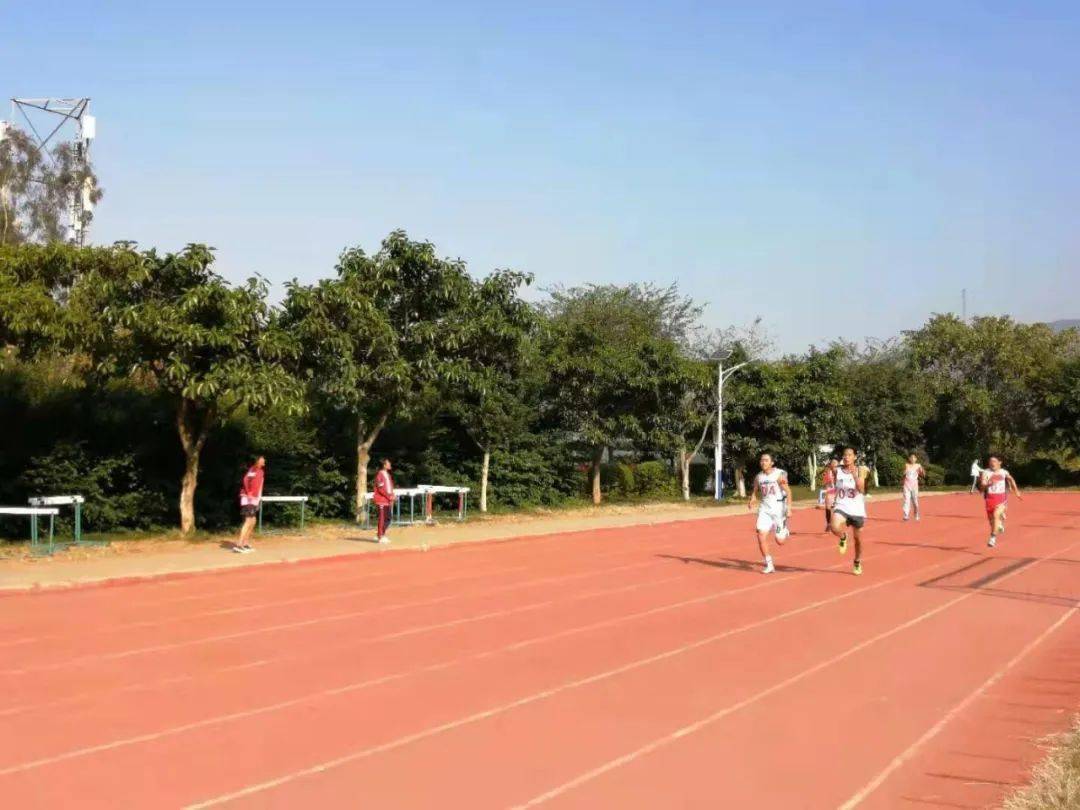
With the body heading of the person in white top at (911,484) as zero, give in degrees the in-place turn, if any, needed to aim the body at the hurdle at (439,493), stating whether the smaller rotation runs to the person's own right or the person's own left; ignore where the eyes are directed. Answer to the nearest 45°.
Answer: approximately 45° to the person's own right

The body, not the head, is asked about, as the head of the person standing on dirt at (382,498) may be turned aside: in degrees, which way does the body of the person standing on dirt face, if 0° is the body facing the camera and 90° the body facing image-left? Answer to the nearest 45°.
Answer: approximately 270°

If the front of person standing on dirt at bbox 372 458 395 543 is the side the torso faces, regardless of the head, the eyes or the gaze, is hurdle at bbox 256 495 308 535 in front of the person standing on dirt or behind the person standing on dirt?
behind

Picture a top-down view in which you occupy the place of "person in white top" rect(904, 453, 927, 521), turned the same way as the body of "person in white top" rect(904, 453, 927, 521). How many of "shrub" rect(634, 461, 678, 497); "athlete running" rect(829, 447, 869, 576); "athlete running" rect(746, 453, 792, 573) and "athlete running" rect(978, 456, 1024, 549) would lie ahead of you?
3

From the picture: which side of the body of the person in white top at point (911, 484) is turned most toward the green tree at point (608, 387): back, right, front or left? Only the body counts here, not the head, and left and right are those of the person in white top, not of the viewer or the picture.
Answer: right

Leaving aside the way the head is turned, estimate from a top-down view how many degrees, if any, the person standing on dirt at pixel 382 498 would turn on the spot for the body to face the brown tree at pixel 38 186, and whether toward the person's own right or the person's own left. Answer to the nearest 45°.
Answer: approximately 135° to the person's own left

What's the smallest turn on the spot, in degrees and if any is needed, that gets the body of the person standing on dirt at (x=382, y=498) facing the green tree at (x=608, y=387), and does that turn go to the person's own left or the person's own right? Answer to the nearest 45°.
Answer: approximately 45° to the person's own left

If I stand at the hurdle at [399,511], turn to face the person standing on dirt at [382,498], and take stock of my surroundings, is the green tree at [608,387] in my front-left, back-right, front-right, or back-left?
back-left

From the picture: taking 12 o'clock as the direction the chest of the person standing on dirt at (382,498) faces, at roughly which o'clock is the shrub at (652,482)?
The shrub is roughly at 10 o'clock from the person standing on dirt.

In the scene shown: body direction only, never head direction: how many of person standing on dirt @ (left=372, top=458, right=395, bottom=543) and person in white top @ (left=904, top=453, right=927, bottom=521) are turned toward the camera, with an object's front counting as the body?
1

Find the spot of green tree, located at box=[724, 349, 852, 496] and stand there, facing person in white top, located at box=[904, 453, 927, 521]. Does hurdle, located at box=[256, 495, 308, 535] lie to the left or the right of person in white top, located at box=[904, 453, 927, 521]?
right
